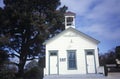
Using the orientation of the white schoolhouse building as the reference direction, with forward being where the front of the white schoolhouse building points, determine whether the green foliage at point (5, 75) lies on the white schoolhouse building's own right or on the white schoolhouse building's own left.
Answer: on the white schoolhouse building's own right

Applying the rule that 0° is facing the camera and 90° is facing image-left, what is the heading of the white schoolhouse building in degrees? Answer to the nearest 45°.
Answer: approximately 0°

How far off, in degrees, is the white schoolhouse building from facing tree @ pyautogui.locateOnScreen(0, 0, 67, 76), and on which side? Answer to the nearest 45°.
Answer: approximately 135° to its right
